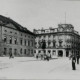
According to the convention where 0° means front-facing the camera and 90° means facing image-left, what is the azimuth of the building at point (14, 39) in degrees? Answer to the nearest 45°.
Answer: approximately 315°
